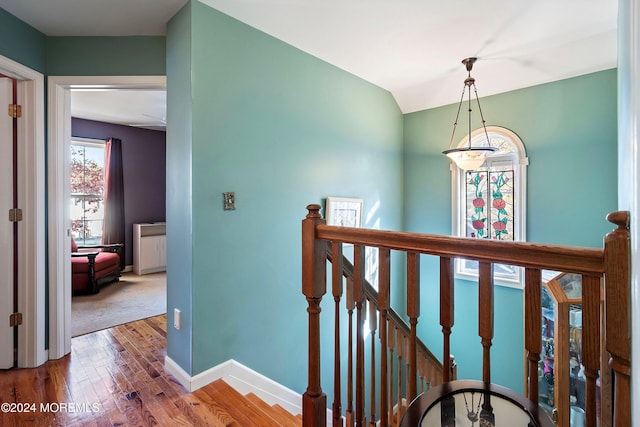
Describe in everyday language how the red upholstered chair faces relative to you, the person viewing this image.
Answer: facing the viewer and to the right of the viewer

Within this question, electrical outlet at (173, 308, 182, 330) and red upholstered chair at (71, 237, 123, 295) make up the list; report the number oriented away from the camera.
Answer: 0

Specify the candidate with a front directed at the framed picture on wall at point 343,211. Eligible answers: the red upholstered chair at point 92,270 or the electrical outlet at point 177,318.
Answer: the red upholstered chair

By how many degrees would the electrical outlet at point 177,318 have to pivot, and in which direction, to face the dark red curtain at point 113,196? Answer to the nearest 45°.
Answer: approximately 135° to its right

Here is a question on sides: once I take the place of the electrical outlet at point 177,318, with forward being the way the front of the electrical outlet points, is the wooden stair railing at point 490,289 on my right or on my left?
on my left

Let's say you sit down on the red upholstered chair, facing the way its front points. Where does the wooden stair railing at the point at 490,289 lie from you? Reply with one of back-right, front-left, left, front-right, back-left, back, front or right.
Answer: front-right

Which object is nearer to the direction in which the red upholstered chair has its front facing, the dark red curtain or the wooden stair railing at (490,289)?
the wooden stair railing

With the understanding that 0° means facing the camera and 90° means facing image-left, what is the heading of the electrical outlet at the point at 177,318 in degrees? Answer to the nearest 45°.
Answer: approximately 45°

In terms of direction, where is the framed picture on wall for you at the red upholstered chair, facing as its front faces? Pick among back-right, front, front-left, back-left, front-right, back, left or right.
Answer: front

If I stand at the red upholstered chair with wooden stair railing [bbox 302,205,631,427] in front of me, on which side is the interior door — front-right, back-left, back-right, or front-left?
front-right

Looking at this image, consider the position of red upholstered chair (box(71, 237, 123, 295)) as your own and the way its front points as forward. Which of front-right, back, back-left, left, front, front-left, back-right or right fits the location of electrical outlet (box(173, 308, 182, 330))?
front-right
